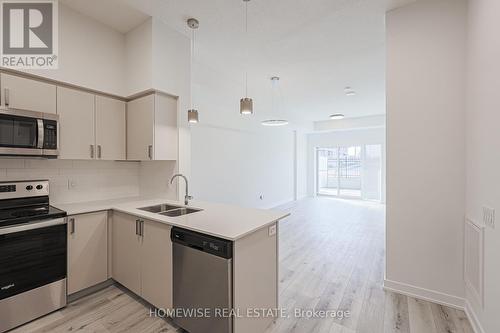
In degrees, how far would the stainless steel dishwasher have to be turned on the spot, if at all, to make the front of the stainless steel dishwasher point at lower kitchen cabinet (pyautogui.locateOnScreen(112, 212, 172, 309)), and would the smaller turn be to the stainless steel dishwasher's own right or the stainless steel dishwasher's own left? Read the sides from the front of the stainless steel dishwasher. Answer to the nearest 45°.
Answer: approximately 90° to the stainless steel dishwasher's own right

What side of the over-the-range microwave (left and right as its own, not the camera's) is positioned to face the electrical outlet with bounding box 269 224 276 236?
front

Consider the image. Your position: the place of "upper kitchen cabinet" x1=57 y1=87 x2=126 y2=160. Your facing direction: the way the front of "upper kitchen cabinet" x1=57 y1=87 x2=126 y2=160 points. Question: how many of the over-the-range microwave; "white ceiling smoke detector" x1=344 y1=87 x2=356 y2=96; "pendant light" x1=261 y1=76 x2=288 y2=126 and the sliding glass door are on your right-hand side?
1

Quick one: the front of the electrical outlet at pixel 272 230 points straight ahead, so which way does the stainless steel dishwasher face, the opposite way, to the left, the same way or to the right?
to the right

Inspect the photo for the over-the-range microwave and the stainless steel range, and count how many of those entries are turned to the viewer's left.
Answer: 0

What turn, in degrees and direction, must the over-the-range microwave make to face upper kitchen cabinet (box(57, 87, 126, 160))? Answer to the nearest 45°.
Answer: approximately 90° to its left

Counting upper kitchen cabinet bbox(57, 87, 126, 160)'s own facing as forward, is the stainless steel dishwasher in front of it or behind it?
in front

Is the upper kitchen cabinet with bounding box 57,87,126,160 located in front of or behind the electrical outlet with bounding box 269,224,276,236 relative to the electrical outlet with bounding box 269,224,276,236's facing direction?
behind

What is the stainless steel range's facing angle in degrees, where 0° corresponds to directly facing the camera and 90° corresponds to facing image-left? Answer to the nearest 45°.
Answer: approximately 315°

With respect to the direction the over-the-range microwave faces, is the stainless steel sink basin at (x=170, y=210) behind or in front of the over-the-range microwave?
in front

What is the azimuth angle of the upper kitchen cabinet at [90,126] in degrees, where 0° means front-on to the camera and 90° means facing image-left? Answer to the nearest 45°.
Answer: approximately 315°

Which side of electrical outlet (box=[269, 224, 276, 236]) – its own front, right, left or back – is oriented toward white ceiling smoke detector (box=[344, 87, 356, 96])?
left
